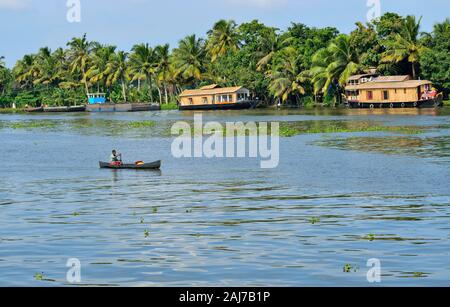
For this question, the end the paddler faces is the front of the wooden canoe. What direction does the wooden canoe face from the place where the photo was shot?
facing to the right of the viewer
